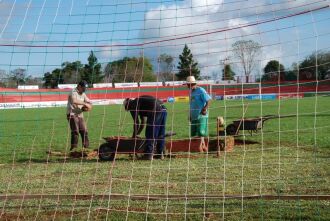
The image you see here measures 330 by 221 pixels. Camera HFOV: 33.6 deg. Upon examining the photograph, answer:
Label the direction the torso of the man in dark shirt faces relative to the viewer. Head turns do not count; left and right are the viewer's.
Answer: facing to the left of the viewer

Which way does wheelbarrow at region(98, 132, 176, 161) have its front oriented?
to the viewer's left

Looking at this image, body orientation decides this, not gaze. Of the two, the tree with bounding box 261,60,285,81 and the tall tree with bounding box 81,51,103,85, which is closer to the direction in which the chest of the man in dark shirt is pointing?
the tall tree

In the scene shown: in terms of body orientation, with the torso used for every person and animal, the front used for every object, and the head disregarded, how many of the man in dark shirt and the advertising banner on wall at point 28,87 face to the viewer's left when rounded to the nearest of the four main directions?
1

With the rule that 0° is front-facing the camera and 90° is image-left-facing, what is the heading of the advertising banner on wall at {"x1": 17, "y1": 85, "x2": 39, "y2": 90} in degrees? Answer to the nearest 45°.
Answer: approximately 0°

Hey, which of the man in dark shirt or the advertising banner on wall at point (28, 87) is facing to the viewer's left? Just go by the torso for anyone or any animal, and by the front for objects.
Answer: the man in dark shirt

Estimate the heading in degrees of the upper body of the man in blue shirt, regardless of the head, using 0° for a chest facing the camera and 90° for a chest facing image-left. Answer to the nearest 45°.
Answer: approximately 45°
